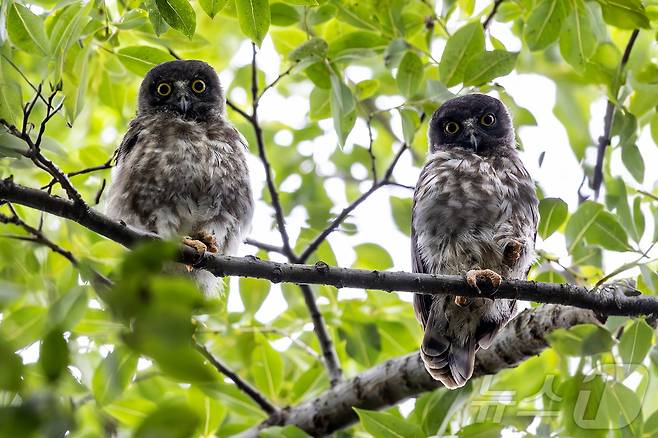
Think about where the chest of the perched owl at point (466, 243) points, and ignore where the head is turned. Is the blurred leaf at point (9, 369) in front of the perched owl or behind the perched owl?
in front

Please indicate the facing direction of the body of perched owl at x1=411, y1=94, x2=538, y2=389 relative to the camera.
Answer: toward the camera

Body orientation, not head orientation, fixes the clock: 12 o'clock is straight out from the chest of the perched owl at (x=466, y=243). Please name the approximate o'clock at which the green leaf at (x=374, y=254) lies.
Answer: The green leaf is roughly at 4 o'clock from the perched owl.

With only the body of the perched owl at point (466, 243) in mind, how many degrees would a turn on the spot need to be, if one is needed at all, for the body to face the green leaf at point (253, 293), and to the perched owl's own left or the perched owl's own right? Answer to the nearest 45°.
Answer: approximately 90° to the perched owl's own right

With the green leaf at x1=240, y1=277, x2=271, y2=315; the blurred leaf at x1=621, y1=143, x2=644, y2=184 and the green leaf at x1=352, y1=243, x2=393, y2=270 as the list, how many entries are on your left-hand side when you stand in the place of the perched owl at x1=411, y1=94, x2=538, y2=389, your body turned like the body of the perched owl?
1
